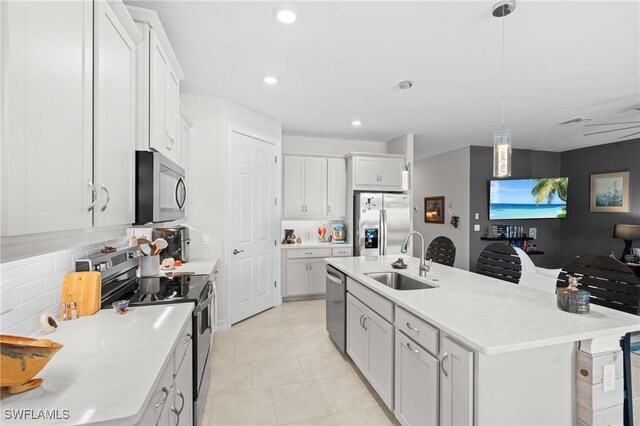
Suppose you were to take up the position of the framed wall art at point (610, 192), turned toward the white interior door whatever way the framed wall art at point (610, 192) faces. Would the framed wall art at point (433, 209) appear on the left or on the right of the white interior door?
right

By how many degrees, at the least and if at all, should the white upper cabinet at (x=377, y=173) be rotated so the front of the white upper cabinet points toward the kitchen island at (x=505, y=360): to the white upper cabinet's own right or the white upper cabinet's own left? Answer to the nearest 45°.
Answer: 0° — it already faces it

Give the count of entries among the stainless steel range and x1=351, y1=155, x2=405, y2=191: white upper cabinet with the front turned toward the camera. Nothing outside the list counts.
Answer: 1

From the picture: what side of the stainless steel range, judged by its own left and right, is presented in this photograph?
right

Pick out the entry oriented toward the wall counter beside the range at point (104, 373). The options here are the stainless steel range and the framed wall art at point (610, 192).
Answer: the framed wall art

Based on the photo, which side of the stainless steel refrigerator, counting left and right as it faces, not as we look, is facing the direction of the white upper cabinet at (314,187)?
right

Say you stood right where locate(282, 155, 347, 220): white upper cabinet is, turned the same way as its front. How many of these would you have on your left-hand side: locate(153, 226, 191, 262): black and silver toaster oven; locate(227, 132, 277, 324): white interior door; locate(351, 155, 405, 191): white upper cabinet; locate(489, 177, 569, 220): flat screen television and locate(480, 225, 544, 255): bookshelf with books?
3

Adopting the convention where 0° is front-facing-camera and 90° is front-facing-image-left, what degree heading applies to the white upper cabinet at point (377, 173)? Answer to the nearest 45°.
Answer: approximately 0°

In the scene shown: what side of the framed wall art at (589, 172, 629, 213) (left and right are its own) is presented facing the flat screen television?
right
